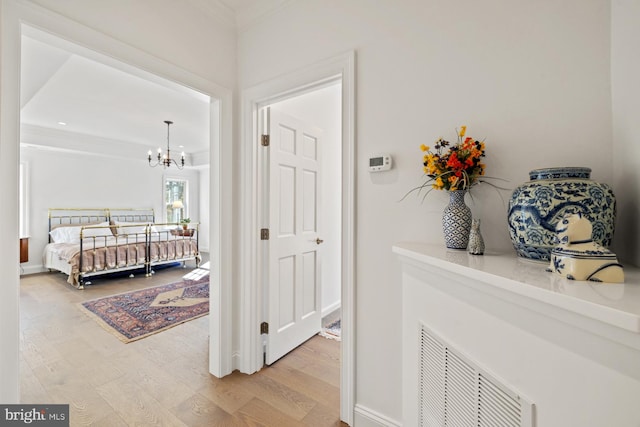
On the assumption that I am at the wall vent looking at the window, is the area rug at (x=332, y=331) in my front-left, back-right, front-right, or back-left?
front-right

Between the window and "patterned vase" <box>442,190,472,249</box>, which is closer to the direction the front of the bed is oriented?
the patterned vase

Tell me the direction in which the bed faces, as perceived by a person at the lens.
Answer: facing the viewer and to the right of the viewer

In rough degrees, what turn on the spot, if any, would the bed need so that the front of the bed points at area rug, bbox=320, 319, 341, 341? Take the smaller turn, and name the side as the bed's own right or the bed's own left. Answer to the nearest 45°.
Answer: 0° — it already faces it

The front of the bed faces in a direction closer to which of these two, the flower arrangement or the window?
the flower arrangement

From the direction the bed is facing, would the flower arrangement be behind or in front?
in front

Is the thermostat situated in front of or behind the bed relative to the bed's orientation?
in front

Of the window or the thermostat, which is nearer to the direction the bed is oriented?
the thermostat

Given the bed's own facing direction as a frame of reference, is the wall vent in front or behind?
in front

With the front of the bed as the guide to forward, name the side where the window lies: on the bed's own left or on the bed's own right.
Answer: on the bed's own left
